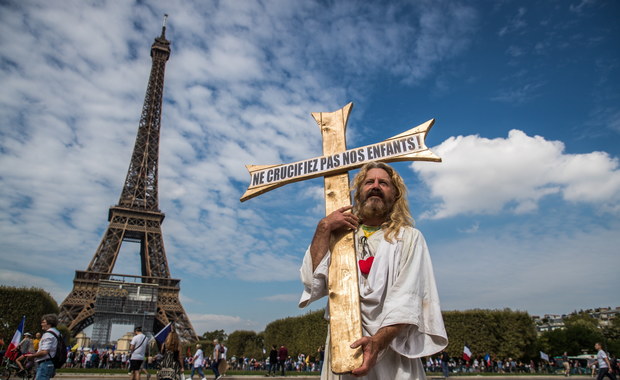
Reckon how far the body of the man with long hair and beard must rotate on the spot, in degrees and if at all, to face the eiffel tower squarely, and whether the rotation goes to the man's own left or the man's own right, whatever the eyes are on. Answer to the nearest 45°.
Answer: approximately 90° to the man's own right

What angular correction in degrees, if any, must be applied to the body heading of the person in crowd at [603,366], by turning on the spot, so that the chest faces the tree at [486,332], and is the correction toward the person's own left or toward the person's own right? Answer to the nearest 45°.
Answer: approximately 90° to the person's own right

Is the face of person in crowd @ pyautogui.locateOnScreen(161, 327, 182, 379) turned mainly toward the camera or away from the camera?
away from the camera
